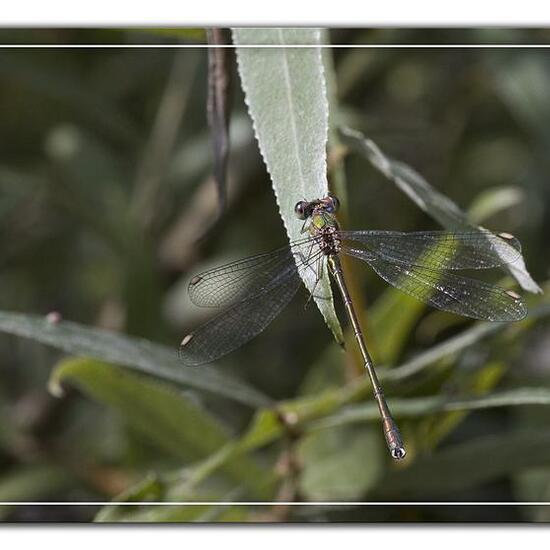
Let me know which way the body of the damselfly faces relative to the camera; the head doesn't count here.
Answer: away from the camera
